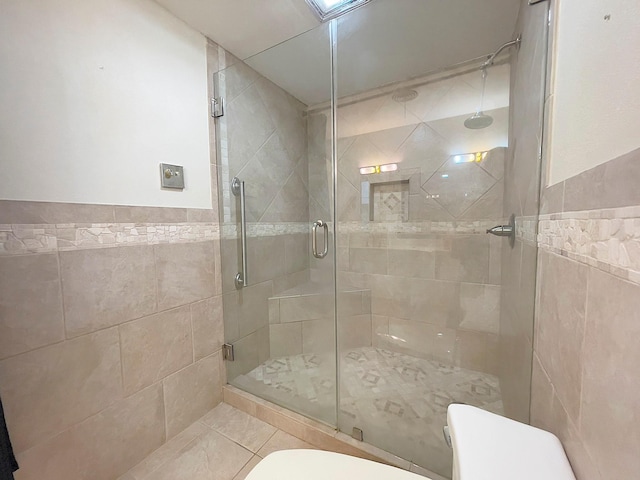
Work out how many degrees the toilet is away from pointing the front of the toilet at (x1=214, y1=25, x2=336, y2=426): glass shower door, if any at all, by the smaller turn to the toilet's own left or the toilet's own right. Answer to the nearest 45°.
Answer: approximately 45° to the toilet's own right

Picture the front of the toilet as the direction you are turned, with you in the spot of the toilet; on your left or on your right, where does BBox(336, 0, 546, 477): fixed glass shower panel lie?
on your right

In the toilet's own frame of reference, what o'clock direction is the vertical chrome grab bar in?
The vertical chrome grab bar is roughly at 1 o'clock from the toilet.

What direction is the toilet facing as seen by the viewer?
to the viewer's left

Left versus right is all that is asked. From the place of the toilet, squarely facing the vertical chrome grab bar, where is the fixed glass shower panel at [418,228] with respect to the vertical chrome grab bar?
right
